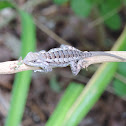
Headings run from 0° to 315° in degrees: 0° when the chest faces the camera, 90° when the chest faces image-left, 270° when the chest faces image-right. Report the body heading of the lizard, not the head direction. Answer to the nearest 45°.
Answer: approximately 90°
